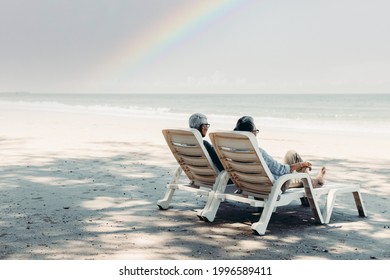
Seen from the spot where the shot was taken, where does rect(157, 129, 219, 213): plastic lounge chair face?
facing away from the viewer and to the right of the viewer

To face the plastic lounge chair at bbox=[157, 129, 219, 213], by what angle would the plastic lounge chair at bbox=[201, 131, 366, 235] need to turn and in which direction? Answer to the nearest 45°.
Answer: approximately 90° to its left

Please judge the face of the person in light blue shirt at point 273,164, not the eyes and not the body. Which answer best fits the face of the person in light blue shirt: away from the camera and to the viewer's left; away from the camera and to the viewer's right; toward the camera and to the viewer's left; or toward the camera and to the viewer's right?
away from the camera and to the viewer's right

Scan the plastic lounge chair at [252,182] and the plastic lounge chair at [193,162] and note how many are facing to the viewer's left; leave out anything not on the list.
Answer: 0

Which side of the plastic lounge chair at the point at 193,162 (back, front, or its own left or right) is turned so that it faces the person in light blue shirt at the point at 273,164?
right

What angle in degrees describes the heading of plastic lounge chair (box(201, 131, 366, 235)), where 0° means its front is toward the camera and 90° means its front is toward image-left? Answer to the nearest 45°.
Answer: approximately 225°
